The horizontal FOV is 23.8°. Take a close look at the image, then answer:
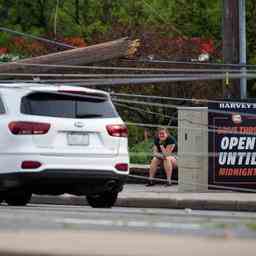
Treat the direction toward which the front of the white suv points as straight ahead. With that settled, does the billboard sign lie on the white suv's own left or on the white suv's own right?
on the white suv's own right

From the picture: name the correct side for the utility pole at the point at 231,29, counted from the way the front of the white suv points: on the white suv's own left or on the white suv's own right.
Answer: on the white suv's own right

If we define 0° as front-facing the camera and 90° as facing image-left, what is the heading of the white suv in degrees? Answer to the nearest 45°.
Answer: approximately 135°

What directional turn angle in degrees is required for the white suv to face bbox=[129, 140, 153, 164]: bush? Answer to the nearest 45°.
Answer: approximately 45° to its right

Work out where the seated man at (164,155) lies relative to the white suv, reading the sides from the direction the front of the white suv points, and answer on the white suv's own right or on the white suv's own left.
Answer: on the white suv's own right
